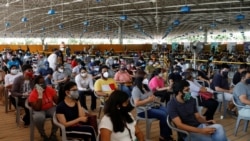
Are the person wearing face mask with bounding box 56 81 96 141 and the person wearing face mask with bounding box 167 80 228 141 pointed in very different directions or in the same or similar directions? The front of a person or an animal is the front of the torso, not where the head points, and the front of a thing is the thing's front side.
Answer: same or similar directions

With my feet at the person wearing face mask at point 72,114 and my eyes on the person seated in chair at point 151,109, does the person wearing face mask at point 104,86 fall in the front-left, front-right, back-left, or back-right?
front-left

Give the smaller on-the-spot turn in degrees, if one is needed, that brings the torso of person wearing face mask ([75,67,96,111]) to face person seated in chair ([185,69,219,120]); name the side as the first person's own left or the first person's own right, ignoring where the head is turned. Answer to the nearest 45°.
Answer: approximately 45° to the first person's own left

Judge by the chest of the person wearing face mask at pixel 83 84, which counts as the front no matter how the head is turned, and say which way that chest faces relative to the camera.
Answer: toward the camera

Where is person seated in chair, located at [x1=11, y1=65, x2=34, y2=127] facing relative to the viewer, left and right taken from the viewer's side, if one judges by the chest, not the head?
facing the viewer and to the right of the viewer

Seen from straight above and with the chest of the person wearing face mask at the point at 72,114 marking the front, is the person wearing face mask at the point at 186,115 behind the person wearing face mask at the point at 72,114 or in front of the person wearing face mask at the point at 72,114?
in front

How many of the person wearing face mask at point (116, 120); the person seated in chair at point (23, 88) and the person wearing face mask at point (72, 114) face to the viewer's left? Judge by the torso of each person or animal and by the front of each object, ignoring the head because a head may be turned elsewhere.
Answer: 0

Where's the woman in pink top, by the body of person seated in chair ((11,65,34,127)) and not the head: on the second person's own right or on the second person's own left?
on the second person's own left

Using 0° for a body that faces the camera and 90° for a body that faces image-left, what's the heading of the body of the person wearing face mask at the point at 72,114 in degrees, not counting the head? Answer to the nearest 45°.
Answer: approximately 315°

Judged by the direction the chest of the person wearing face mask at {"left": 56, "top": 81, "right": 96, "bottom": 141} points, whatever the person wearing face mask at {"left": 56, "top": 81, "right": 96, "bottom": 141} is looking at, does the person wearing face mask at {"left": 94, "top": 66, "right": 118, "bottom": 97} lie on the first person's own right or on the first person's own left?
on the first person's own left
